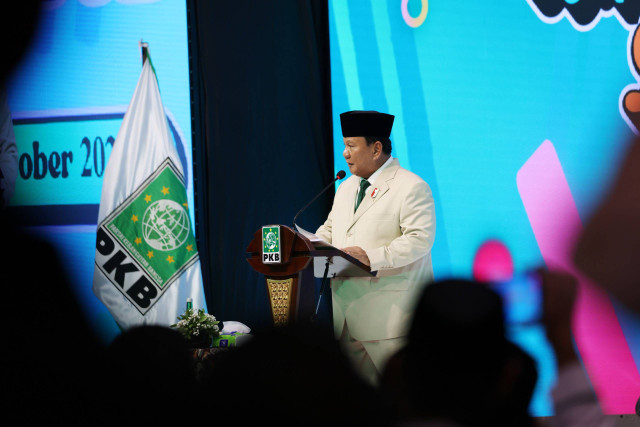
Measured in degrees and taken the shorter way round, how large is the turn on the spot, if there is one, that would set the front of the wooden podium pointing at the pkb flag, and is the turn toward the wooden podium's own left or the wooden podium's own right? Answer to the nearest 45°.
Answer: approximately 90° to the wooden podium's own right

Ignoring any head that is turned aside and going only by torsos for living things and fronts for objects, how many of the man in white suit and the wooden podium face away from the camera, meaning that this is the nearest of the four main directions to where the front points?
0

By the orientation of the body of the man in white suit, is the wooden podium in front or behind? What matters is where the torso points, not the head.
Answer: in front

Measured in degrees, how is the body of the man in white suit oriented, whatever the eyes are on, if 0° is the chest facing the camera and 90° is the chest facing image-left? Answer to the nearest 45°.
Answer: approximately 45°

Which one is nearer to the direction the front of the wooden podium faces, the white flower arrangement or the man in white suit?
the white flower arrangement

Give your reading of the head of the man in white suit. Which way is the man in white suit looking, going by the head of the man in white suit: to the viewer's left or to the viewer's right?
to the viewer's left

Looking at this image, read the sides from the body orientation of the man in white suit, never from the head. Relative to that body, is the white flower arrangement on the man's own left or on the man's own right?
on the man's own right

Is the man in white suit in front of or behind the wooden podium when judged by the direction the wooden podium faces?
behind

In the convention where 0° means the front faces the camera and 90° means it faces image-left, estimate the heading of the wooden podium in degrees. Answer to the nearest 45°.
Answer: approximately 45°

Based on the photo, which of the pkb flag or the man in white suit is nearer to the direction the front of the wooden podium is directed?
the pkb flag
